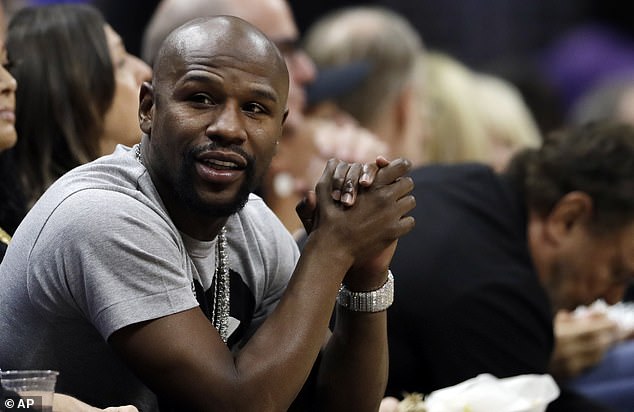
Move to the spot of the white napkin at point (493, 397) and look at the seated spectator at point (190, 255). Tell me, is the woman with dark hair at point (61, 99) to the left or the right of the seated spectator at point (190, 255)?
right

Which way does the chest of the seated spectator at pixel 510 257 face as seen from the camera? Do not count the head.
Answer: to the viewer's right

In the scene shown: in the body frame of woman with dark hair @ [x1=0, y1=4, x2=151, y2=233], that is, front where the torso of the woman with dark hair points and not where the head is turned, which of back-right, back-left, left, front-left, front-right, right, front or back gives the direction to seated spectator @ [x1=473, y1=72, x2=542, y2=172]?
front-left

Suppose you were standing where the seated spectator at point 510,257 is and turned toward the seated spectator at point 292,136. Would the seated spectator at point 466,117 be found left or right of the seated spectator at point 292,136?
right

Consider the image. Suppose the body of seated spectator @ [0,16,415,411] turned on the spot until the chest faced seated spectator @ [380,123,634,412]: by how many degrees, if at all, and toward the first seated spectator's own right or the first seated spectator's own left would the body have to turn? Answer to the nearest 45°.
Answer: approximately 90° to the first seated spectator's own left

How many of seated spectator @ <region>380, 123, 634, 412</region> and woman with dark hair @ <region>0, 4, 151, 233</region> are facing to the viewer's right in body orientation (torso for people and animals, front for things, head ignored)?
2

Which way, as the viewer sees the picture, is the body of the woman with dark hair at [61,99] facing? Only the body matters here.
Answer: to the viewer's right

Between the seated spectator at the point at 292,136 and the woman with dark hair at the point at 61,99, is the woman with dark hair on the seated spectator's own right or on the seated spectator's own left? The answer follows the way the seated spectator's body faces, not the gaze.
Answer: on the seated spectator's own right

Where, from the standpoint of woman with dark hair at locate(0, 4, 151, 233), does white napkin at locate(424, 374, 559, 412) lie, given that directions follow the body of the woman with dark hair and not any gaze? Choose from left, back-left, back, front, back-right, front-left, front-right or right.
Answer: front-right
